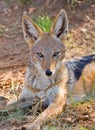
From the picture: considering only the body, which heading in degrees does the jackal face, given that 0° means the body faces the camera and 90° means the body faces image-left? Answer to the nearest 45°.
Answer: approximately 45°
